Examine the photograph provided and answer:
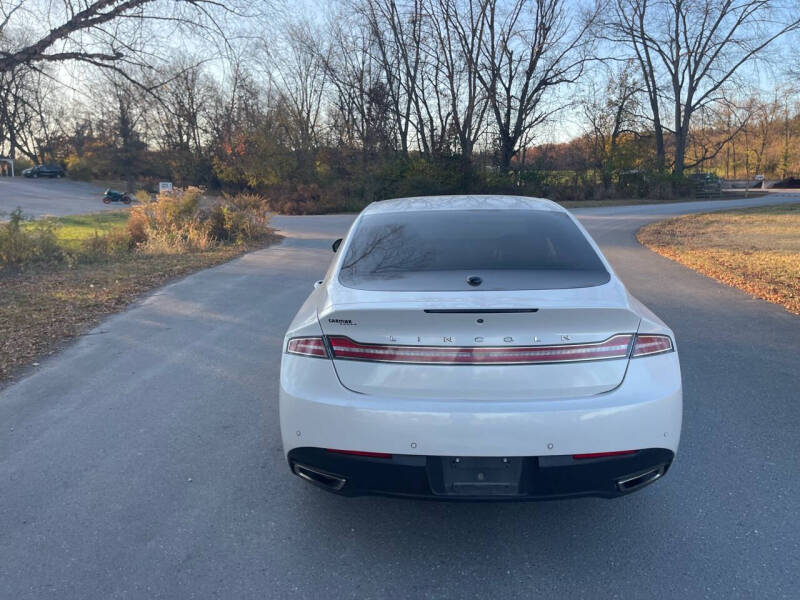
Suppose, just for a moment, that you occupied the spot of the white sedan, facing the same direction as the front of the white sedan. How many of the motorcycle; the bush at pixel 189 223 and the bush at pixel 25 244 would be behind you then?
0

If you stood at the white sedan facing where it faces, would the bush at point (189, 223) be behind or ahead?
ahead

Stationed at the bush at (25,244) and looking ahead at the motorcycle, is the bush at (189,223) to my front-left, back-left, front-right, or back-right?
front-right

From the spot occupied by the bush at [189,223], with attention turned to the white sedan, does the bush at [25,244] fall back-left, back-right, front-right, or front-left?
front-right

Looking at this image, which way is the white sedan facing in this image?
away from the camera

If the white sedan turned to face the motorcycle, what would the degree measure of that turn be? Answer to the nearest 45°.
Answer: approximately 45° to its left

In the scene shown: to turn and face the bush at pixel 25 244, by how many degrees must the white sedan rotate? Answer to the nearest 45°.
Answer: approximately 45° to its left
